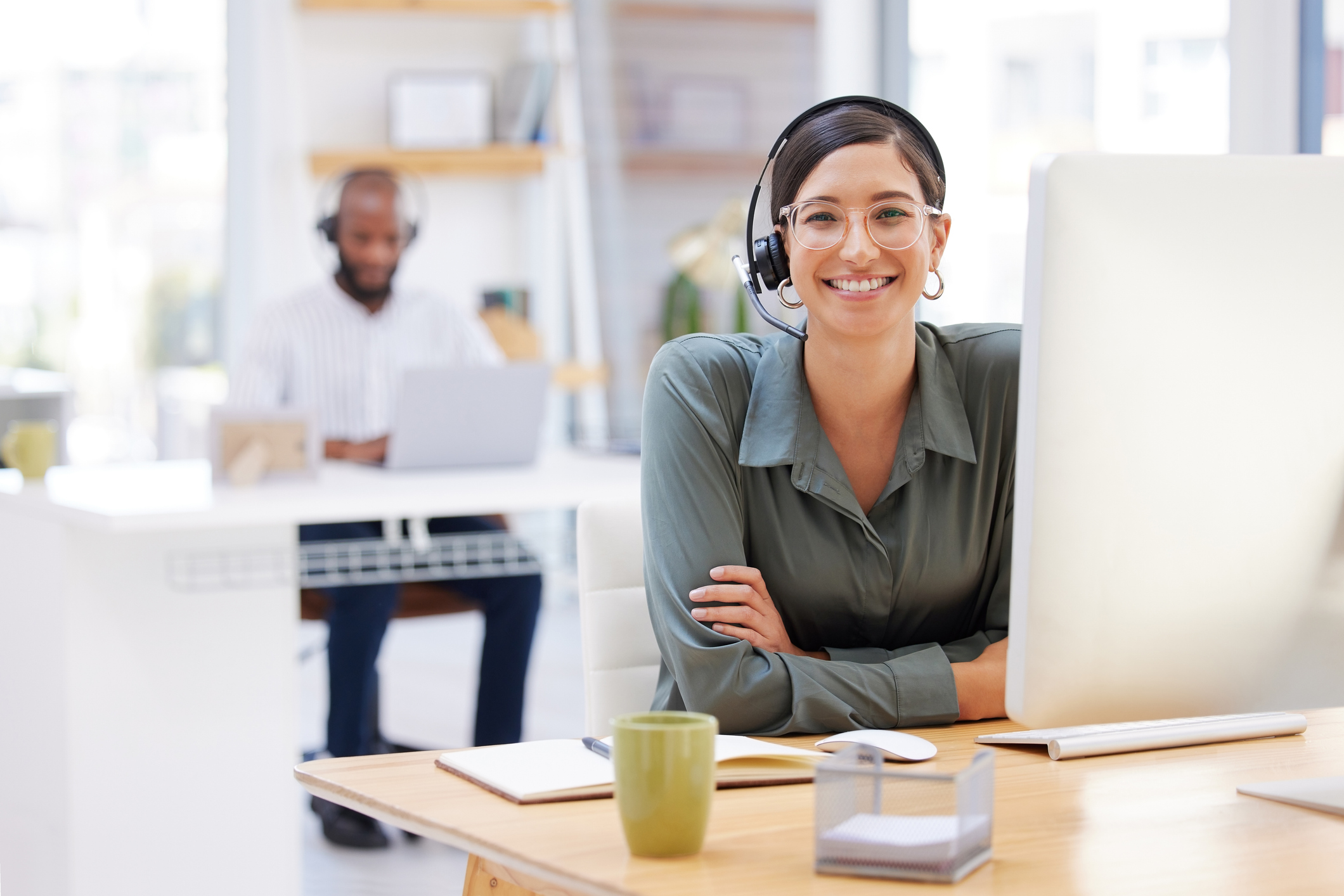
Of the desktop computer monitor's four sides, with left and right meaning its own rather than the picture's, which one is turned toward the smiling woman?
front

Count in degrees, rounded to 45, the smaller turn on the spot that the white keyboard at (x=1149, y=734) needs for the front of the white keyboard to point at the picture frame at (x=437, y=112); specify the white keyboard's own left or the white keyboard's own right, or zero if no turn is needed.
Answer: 0° — it already faces it

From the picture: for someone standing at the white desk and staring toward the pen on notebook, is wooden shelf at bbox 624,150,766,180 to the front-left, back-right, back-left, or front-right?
back-left

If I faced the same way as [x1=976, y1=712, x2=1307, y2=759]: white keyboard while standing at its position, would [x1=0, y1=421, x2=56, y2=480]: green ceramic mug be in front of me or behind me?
in front

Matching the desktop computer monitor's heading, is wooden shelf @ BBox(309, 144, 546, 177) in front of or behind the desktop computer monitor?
in front

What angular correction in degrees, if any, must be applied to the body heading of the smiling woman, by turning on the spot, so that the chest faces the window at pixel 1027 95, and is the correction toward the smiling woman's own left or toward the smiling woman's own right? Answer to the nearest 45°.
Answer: approximately 180°

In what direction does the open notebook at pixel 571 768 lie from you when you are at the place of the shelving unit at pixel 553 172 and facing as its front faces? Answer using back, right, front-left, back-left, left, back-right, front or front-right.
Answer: front

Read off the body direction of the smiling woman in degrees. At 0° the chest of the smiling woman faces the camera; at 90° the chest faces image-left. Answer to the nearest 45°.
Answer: approximately 0°

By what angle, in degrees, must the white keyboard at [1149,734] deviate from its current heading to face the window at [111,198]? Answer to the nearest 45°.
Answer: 0° — it already faces it

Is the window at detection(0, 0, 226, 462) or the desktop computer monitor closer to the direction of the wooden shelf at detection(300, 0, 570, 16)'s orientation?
the desktop computer monitor

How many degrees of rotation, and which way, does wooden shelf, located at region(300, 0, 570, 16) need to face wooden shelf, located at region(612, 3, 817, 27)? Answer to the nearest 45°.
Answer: approximately 90° to its left

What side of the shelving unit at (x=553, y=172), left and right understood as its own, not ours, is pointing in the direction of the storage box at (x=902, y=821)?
front
